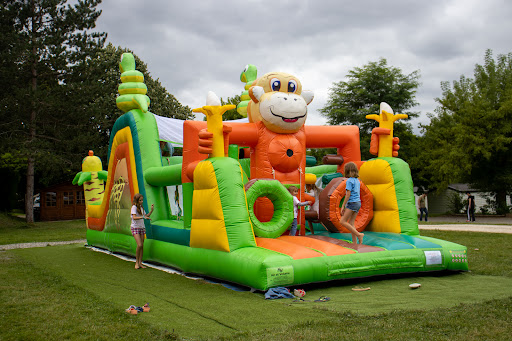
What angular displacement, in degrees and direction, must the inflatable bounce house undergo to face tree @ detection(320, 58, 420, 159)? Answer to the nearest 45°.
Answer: approximately 135° to its left

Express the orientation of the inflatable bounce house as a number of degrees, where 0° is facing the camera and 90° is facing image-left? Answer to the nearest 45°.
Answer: approximately 315°

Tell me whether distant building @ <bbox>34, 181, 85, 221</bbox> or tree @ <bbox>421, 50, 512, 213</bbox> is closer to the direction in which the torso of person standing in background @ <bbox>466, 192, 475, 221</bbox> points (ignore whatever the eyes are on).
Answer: the distant building

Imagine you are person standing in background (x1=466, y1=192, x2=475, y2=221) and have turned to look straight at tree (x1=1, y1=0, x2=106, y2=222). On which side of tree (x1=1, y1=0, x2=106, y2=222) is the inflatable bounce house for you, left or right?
left

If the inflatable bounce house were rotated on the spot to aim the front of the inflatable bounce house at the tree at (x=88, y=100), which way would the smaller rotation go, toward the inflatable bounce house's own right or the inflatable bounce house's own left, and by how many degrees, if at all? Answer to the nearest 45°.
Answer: approximately 180°

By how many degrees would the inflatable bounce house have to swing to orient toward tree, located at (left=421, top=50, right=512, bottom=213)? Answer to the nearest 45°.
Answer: approximately 90° to its left
